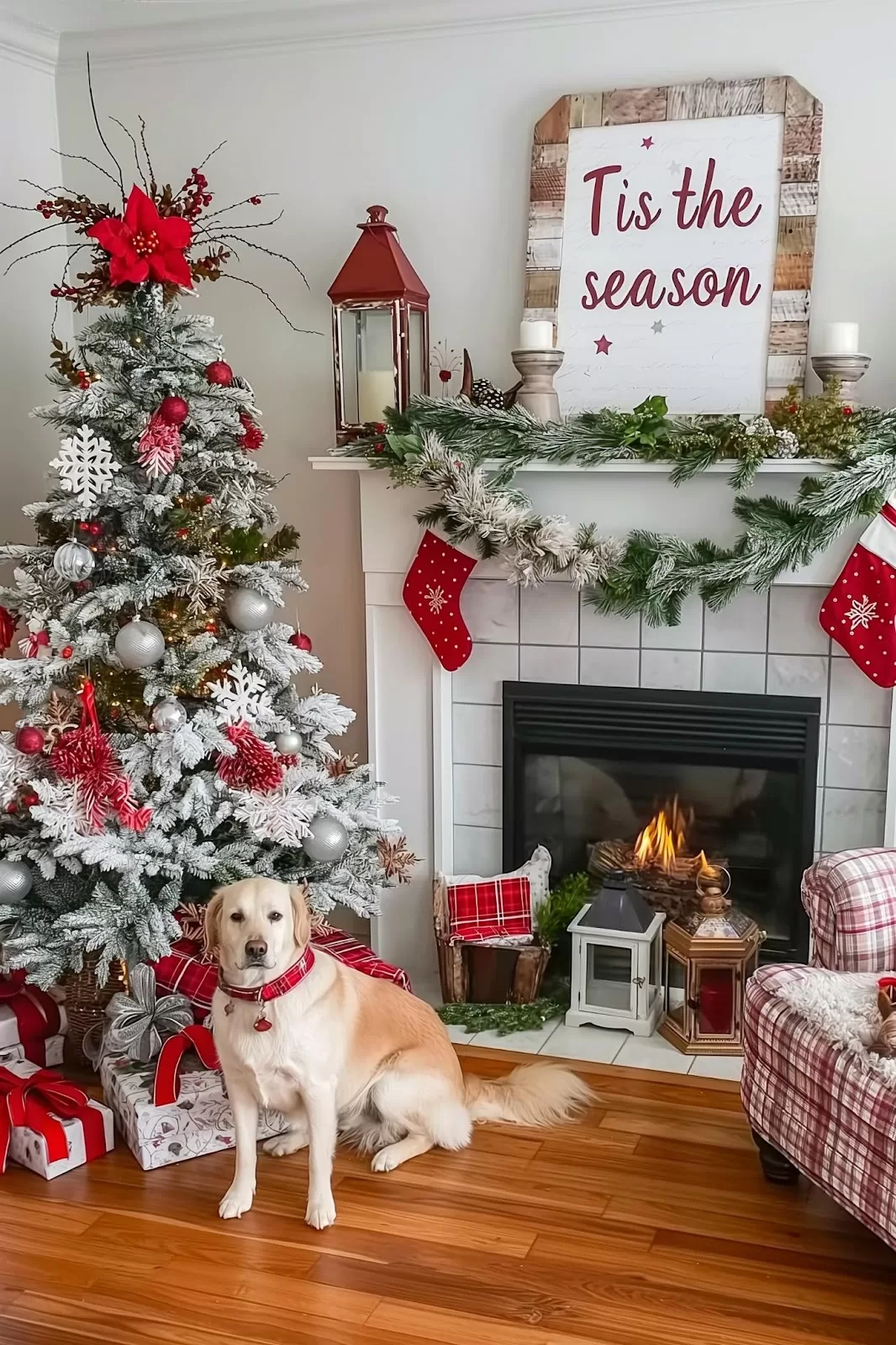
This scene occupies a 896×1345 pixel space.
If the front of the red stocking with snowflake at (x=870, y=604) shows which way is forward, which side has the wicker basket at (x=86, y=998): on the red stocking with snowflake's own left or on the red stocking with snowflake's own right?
on the red stocking with snowflake's own right

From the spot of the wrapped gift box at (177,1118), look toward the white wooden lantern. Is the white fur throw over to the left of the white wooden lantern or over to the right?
right

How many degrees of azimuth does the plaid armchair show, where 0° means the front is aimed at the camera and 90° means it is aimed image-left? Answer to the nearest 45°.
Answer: approximately 45°

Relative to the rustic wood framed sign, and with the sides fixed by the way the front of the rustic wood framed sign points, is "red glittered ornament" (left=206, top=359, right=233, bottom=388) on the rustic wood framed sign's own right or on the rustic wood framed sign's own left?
on the rustic wood framed sign's own right

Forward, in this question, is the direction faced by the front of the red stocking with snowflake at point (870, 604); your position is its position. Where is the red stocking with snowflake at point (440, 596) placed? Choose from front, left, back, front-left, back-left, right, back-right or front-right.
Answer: right

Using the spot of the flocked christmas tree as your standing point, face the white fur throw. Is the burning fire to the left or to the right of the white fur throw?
left

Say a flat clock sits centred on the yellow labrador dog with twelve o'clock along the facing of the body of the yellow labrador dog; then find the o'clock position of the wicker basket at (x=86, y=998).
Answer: The wicker basket is roughly at 3 o'clock from the yellow labrador dog.

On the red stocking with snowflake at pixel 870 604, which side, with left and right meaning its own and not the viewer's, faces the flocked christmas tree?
right

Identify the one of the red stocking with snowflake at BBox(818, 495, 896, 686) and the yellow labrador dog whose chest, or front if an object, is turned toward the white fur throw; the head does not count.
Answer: the red stocking with snowflake

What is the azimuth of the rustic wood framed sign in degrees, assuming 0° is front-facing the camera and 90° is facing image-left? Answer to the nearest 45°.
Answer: approximately 0°

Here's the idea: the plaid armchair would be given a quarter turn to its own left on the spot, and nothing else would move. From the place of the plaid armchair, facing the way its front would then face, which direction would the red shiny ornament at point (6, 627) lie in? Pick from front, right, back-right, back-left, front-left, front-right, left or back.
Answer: back-right
